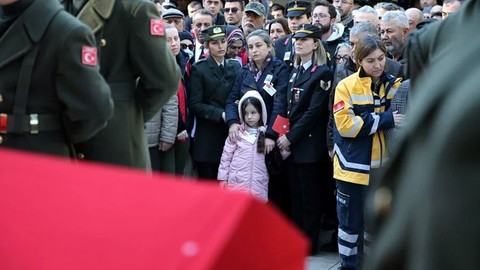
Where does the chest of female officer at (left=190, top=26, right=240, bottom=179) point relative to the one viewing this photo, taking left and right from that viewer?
facing the viewer and to the right of the viewer

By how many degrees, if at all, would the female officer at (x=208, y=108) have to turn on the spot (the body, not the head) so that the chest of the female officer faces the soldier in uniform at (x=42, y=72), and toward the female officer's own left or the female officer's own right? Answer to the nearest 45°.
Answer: approximately 45° to the female officer's own right

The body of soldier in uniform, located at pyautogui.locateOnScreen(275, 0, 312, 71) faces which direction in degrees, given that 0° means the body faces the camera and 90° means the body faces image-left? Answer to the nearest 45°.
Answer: approximately 45°

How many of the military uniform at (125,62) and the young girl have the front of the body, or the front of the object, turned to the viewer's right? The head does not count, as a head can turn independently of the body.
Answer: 0

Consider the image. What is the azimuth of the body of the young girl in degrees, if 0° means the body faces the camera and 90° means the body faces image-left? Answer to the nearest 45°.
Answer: approximately 0°
